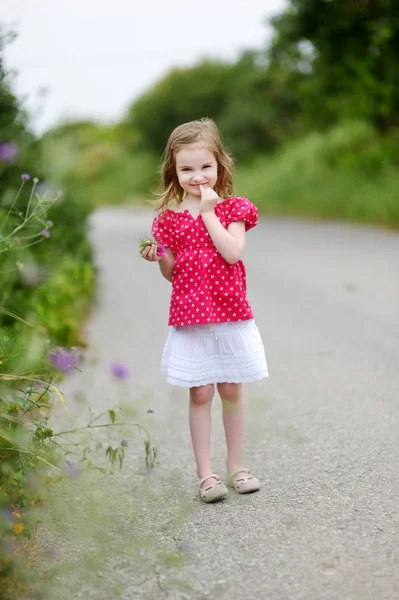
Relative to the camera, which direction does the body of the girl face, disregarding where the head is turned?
toward the camera

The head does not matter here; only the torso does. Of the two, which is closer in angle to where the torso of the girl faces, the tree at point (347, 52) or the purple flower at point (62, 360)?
the purple flower

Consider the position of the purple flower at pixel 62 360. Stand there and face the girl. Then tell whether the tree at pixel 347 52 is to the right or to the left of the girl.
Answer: left

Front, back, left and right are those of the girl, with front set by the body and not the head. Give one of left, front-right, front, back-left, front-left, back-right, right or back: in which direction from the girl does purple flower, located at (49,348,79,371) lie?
front-right

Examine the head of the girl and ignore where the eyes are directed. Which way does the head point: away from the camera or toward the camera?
toward the camera

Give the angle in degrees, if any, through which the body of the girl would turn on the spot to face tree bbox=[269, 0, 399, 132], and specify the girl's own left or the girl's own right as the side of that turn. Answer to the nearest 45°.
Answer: approximately 180°
